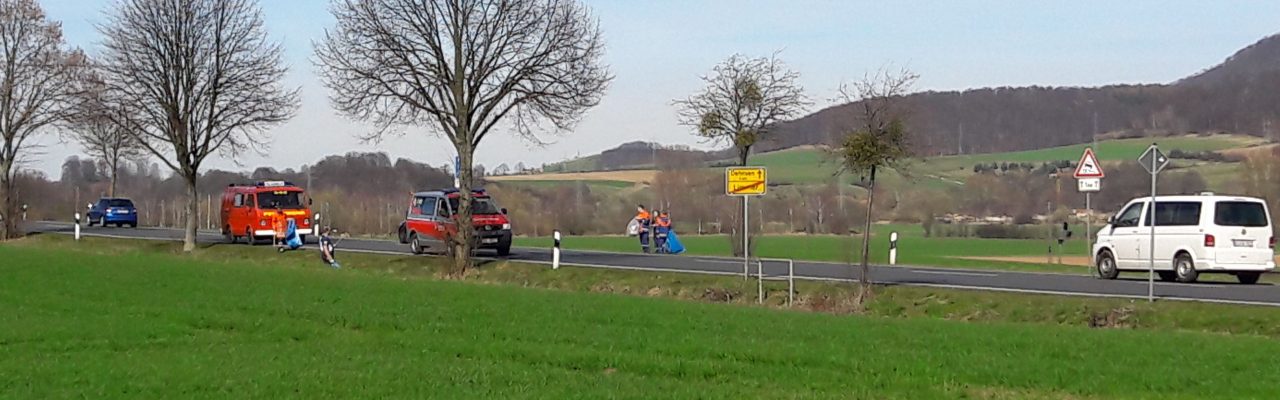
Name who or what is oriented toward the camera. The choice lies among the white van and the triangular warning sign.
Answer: the triangular warning sign

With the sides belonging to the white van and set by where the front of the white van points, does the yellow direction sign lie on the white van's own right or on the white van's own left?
on the white van's own left

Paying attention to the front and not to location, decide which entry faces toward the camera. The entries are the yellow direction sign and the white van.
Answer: the yellow direction sign

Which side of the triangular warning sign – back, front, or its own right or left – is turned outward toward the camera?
front

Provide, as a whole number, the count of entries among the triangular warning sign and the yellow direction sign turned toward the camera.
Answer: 2

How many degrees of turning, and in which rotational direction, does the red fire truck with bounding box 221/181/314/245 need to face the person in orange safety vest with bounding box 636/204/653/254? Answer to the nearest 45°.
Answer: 0° — it already faces them

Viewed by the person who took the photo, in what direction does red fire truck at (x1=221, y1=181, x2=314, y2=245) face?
facing the viewer and to the right of the viewer

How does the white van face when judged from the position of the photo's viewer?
facing away from the viewer and to the left of the viewer
